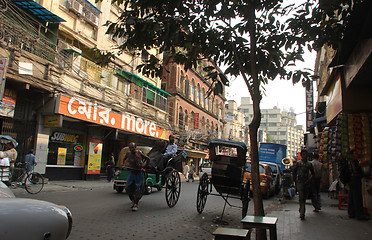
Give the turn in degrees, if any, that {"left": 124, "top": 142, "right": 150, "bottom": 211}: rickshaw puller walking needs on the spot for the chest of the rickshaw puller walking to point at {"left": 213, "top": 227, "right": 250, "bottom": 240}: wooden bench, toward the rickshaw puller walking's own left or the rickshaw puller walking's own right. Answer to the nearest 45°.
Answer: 0° — they already face it

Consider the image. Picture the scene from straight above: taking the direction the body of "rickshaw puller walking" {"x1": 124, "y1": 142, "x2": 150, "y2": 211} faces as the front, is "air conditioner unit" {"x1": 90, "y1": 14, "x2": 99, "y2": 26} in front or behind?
behind

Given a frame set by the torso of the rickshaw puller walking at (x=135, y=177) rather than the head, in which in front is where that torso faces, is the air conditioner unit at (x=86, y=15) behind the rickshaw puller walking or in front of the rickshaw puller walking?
behind

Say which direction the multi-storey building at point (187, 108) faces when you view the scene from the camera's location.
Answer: facing the viewer and to the right of the viewer

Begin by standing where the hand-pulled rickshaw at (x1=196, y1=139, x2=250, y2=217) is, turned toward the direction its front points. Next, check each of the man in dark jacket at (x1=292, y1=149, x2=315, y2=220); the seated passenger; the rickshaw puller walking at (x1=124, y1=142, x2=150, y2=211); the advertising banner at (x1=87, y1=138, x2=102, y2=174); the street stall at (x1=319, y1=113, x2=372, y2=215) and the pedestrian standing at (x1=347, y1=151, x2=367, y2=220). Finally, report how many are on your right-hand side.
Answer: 3

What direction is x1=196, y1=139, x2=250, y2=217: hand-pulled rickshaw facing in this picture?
away from the camera

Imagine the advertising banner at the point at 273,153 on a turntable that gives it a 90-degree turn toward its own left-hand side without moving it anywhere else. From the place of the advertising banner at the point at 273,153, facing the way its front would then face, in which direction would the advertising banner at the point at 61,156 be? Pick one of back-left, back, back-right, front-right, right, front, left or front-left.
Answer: back-right

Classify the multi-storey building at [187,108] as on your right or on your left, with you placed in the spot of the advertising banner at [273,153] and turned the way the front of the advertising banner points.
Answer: on your right

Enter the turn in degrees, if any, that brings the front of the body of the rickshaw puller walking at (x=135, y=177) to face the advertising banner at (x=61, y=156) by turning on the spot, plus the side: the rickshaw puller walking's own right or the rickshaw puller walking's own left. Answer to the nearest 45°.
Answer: approximately 135° to the rickshaw puller walking's own right

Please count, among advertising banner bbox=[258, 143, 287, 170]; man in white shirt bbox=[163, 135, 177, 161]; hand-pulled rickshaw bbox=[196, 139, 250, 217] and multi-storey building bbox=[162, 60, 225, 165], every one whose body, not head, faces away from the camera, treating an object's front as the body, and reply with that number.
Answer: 1

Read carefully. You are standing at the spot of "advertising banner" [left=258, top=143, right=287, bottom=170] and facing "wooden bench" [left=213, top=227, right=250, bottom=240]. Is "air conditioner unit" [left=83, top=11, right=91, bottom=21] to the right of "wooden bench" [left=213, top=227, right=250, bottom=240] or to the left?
right
